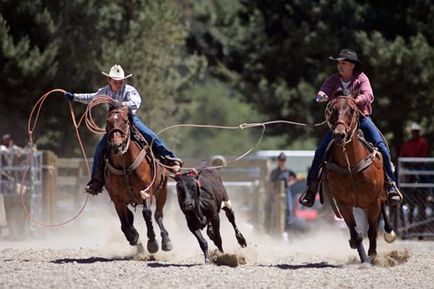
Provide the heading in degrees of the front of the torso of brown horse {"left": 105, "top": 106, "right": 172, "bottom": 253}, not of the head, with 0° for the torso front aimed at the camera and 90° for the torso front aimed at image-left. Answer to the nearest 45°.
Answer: approximately 45°

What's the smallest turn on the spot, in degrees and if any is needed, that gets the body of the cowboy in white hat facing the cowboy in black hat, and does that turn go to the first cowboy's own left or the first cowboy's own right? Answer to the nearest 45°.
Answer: approximately 90° to the first cowboy's own left

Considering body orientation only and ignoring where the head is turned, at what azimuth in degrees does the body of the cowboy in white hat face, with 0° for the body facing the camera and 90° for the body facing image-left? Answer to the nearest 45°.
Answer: approximately 0°

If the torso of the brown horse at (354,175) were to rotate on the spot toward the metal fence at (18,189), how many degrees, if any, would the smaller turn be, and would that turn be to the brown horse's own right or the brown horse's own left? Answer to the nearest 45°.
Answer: approximately 135° to the brown horse's own right

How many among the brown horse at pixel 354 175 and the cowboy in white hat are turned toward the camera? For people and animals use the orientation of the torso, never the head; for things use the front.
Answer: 2

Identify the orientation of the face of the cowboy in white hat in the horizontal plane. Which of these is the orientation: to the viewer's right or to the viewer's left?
to the viewer's right

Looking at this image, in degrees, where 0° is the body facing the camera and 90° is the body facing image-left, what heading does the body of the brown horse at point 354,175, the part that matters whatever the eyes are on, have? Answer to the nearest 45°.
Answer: approximately 0°
